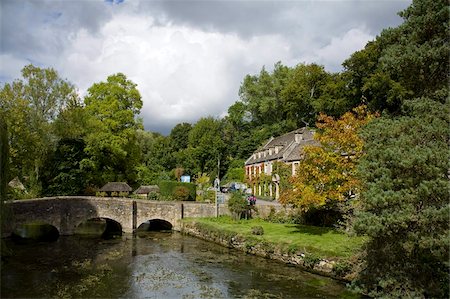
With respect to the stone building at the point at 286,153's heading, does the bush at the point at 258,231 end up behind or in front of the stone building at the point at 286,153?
in front

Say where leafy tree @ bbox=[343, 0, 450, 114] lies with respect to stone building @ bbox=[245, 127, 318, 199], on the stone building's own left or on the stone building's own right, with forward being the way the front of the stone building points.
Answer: on the stone building's own left

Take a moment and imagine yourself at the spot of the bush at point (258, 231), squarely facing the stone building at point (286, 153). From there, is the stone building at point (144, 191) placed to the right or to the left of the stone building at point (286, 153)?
left

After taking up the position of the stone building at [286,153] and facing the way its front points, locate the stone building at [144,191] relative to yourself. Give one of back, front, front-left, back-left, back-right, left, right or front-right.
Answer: front-right

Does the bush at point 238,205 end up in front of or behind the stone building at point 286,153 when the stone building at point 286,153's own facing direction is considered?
in front

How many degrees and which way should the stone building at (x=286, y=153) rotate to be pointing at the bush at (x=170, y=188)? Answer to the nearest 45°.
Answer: approximately 45° to its right

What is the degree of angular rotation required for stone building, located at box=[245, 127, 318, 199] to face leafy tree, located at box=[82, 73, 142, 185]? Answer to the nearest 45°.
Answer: approximately 45° to its right

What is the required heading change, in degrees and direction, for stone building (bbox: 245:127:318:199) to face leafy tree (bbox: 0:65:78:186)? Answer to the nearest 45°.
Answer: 0° — it already faces it

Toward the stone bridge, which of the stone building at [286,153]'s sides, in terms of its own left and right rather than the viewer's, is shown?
front

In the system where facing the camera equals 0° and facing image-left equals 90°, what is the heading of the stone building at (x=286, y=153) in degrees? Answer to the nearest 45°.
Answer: approximately 45°

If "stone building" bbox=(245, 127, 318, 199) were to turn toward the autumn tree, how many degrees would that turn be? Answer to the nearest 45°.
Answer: approximately 45° to its left

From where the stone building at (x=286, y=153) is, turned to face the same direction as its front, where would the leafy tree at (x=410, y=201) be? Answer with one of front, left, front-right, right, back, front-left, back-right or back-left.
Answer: front-left
